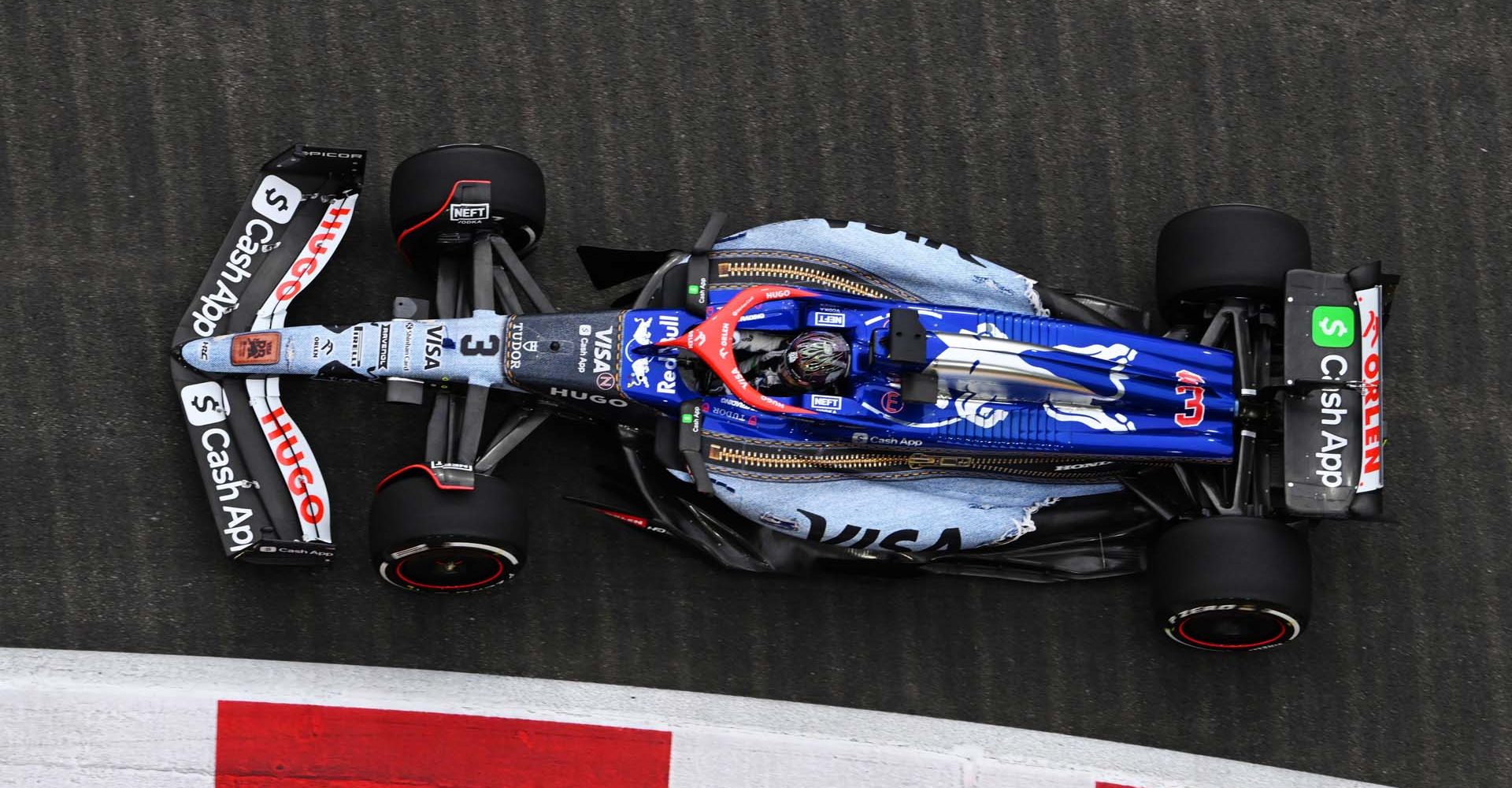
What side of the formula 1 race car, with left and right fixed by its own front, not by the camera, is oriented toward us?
left
